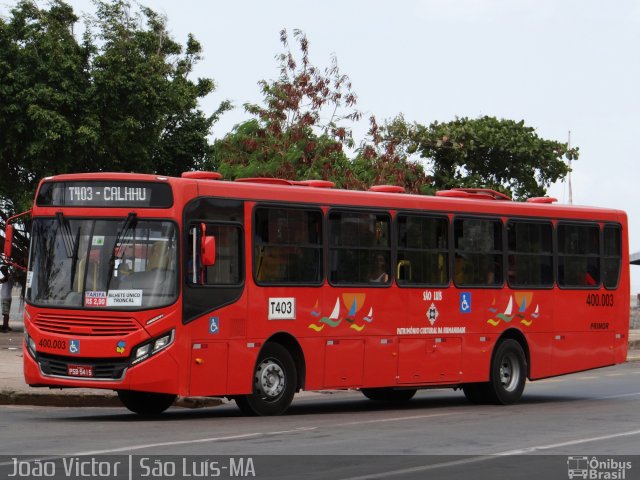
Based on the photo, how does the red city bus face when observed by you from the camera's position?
facing the viewer and to the left of the viewer
